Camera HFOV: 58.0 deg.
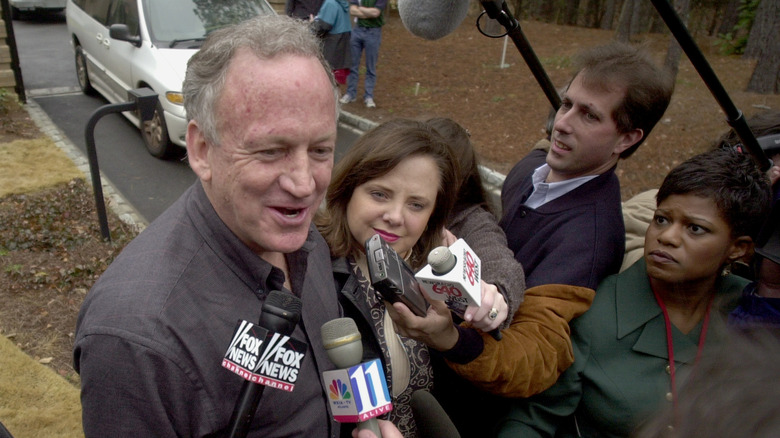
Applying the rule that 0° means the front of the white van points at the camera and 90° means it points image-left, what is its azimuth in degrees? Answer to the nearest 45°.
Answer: approximately 315°

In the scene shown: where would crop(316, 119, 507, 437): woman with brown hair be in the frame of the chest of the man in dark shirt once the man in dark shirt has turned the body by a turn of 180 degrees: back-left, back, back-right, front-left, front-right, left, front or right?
right

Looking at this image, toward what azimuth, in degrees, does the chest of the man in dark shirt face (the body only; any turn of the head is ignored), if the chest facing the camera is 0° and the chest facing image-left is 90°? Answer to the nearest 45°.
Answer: approximately 315°

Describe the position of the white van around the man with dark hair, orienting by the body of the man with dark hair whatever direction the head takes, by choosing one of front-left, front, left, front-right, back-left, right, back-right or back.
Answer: right

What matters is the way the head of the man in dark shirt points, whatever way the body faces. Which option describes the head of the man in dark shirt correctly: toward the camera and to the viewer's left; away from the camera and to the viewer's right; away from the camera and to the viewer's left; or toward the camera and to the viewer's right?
toward the camera and to the viewer's right

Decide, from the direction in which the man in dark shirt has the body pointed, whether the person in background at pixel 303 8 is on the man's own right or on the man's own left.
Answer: on the man's own left

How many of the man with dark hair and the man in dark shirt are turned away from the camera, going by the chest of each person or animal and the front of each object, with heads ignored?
0

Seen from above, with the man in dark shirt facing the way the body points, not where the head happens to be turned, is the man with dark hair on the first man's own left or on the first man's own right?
on the first man's own left

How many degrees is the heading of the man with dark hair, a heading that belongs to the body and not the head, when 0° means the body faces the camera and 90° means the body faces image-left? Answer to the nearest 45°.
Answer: approximately 45°

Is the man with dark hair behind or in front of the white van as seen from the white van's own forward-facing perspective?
in front

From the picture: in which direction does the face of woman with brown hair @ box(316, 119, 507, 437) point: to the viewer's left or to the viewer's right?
to the viewer's left
